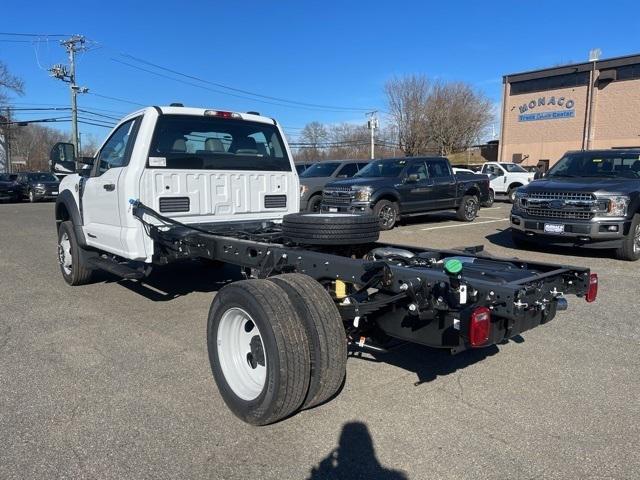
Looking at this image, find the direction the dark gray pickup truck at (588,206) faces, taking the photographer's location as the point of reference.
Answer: facing the viewer and to the left of the viewer

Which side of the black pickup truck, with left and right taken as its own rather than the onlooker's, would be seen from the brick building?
back

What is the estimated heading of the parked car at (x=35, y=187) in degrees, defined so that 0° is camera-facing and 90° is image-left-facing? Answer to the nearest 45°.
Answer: approximately 315°

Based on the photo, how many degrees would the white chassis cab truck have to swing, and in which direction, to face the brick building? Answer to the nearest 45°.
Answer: approximately 90° to its right

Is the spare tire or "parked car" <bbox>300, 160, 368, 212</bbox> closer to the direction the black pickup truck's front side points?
the spare tire

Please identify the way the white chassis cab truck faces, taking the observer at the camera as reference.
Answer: facing away from the viewer and to the left of the viewer

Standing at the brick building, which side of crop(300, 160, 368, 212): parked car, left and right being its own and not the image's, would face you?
back

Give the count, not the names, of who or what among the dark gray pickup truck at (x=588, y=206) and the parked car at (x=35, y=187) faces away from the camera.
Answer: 0

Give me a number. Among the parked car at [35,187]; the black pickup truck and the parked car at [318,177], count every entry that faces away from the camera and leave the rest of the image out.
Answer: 0

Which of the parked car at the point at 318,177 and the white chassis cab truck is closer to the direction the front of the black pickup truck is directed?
the white chassis cab truck

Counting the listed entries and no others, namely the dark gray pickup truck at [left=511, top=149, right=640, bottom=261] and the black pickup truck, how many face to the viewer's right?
0

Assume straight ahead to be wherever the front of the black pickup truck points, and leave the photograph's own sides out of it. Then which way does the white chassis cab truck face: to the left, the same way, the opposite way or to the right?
to the right

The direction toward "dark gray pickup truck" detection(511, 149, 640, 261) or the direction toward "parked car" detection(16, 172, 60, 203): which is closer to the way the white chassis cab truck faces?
the parked car

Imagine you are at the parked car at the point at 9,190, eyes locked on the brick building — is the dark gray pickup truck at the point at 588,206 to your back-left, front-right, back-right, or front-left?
front-right

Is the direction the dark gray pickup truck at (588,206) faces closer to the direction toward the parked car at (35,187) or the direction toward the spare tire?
the spare tire

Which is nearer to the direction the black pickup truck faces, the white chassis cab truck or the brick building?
the white chassis cab truck

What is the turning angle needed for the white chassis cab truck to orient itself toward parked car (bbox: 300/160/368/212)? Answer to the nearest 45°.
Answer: approximately 45° to its right

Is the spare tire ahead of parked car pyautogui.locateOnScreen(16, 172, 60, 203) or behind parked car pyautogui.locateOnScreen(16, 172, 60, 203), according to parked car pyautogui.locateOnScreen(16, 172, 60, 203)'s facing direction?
ahead
